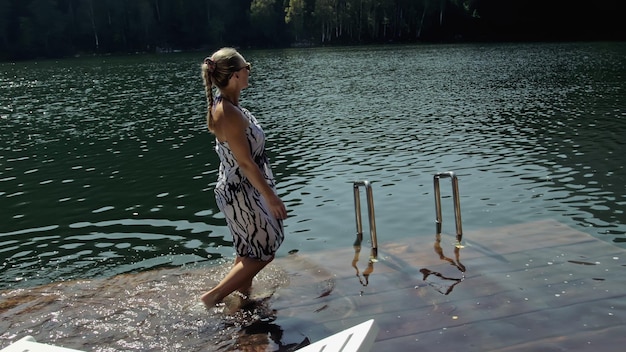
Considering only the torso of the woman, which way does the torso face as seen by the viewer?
to the viewer's right

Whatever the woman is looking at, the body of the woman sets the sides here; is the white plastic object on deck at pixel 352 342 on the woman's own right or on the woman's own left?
on the woman's own right
